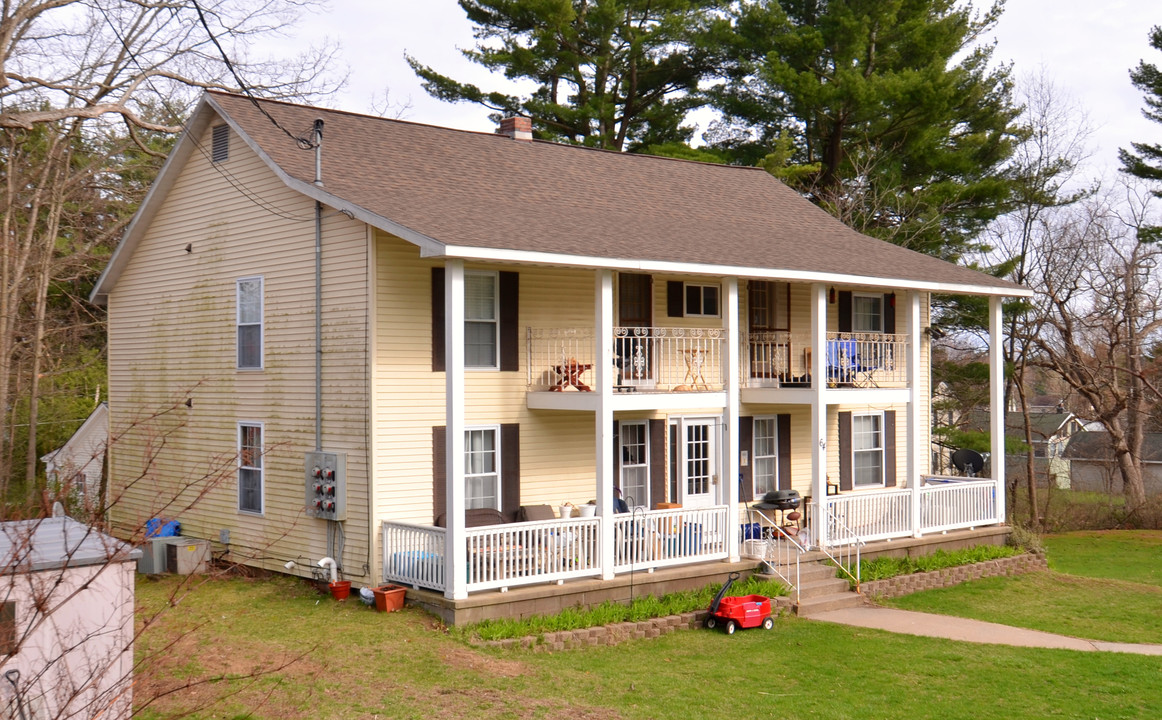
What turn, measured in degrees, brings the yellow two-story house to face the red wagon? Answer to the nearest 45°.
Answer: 0° — it already faces it

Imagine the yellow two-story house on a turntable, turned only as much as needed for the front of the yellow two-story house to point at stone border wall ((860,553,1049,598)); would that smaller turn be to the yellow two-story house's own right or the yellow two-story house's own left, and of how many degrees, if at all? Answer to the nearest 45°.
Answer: approximately 45° to the yellow two-story house's own left

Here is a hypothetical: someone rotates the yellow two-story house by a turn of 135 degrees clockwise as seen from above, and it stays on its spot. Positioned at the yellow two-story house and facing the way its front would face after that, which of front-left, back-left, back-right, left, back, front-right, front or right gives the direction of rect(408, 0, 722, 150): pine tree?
right

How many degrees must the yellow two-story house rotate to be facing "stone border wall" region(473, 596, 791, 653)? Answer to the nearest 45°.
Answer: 0° — it already faces it

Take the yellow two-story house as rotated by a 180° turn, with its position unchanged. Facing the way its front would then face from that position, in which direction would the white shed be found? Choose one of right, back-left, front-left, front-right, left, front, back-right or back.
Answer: back-left

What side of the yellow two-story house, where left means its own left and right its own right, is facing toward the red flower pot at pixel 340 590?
right

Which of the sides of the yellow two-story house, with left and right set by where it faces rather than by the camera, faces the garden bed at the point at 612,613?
front

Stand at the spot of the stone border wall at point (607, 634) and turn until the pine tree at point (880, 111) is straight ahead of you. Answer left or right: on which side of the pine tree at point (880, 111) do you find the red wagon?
right
